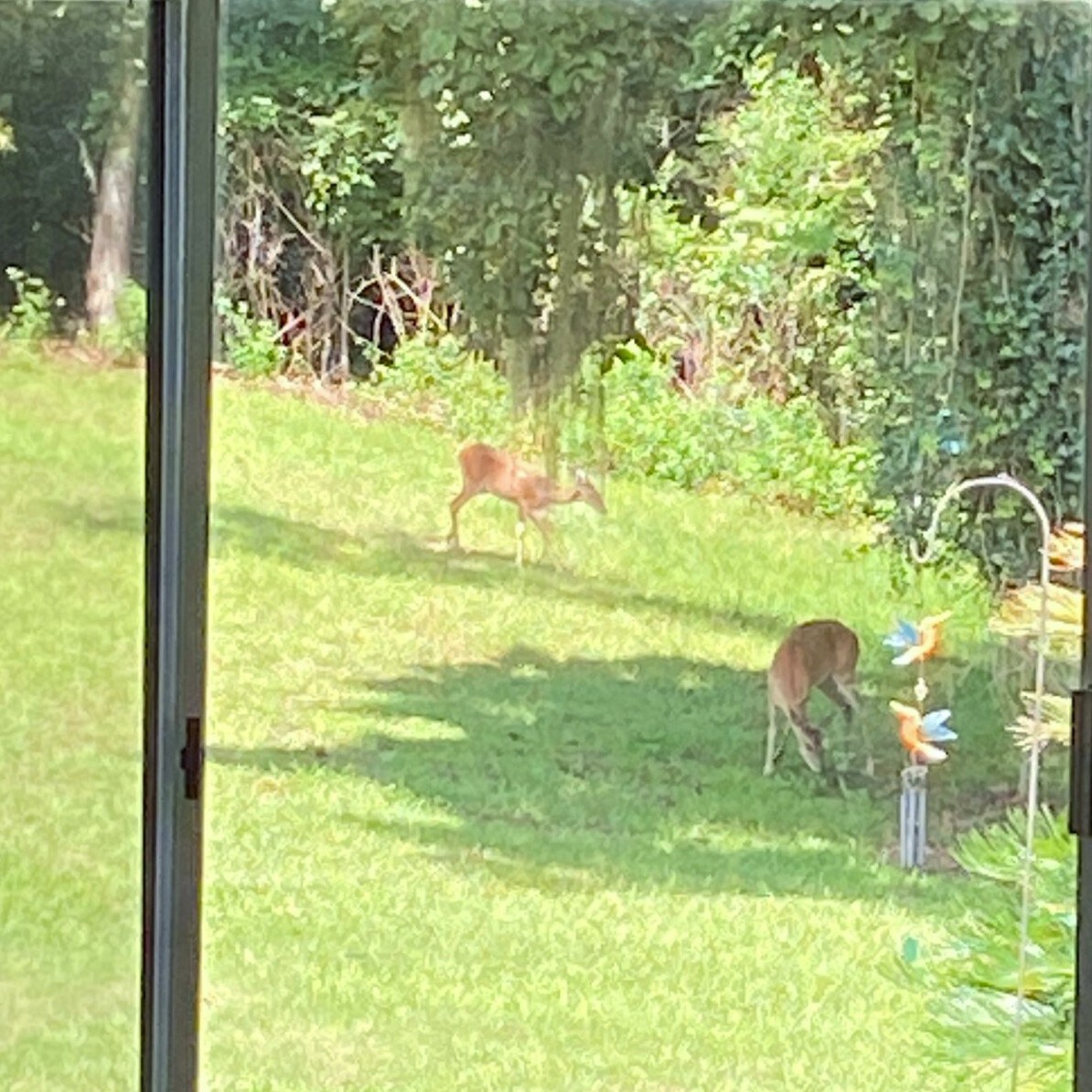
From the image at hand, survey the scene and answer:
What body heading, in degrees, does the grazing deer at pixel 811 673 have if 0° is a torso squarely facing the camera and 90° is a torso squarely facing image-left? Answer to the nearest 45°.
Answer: approximately 45°
